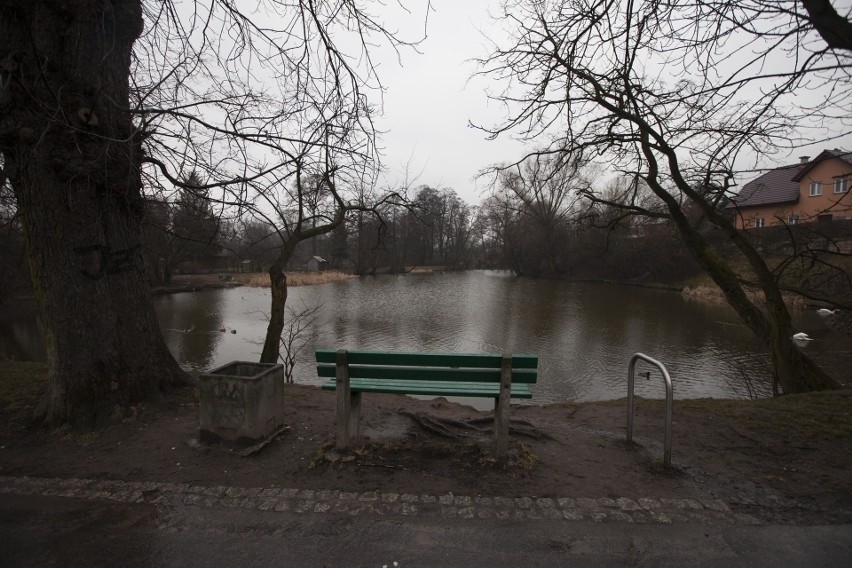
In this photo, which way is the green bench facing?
away from the camera

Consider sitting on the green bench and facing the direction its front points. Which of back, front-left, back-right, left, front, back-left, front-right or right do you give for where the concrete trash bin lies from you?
left
